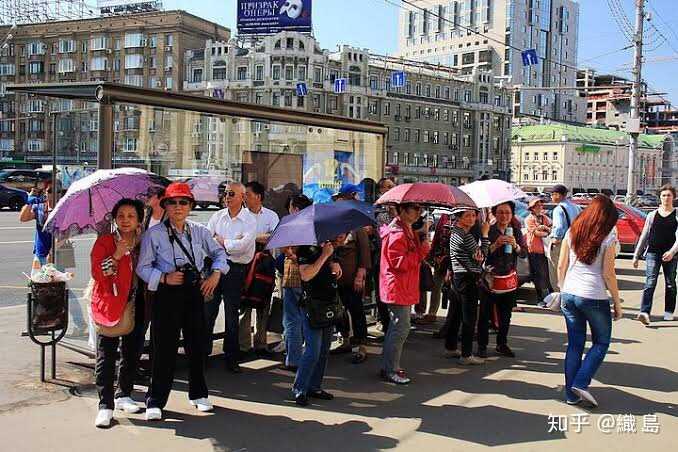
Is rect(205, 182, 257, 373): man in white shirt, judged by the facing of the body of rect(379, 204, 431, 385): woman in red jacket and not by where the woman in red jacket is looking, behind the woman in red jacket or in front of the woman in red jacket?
behind

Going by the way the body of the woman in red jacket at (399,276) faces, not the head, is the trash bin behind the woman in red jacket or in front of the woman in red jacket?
behind

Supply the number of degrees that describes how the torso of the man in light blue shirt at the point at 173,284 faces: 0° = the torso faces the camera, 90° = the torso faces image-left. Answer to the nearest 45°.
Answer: approximately 0°

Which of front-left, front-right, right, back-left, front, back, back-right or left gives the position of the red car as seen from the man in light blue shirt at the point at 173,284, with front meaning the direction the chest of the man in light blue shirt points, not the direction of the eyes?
back-left

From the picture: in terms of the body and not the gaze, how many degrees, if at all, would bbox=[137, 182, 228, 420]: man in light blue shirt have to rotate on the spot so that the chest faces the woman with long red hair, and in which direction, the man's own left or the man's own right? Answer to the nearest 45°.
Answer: approximately 90° to the man's own left
